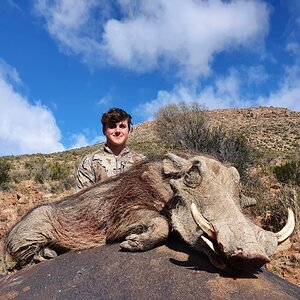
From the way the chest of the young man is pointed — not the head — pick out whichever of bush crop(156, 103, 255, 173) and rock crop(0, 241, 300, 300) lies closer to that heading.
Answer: the rock

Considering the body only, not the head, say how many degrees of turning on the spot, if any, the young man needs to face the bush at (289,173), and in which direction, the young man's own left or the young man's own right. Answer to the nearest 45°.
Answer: approximately 135° to the young man's own left

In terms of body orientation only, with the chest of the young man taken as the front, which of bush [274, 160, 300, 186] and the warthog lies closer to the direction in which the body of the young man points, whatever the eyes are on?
the warthog

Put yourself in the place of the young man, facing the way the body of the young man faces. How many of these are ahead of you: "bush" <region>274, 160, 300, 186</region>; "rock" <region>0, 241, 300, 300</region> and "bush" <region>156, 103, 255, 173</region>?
1

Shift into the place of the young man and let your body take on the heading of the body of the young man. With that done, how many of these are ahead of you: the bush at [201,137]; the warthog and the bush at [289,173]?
1

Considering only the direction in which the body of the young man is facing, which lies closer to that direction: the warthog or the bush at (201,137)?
the warthog

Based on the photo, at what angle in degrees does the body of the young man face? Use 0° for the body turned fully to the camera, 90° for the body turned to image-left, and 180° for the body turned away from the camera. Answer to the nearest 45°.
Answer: approximately 0°

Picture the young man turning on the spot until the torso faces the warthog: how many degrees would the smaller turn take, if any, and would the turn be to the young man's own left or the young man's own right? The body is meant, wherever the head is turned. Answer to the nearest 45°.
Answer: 0° — they already face it
